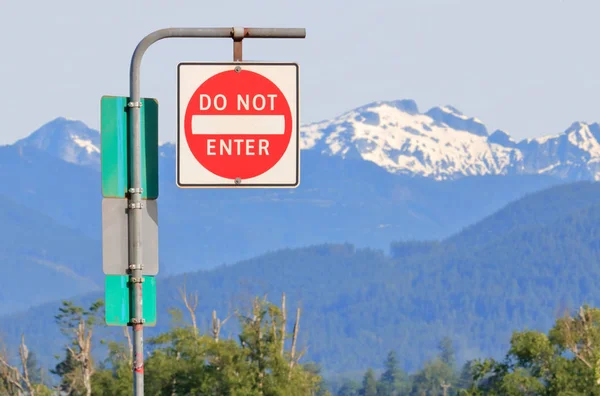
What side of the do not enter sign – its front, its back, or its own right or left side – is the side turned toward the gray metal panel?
right

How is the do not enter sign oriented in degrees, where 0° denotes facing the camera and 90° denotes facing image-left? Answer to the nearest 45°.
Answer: approximately 0°

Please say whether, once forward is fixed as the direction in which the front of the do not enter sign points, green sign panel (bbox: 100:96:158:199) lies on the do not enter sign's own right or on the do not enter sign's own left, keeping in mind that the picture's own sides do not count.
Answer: on the do not enter sign's own right
